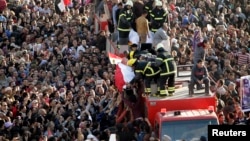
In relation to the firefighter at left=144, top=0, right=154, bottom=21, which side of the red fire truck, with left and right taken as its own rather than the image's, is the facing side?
back

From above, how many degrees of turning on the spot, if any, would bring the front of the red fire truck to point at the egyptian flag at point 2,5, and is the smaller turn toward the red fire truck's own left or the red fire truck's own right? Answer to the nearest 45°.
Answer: approximately 135° to the red fire truck's own right

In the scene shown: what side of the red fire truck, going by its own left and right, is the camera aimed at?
front
